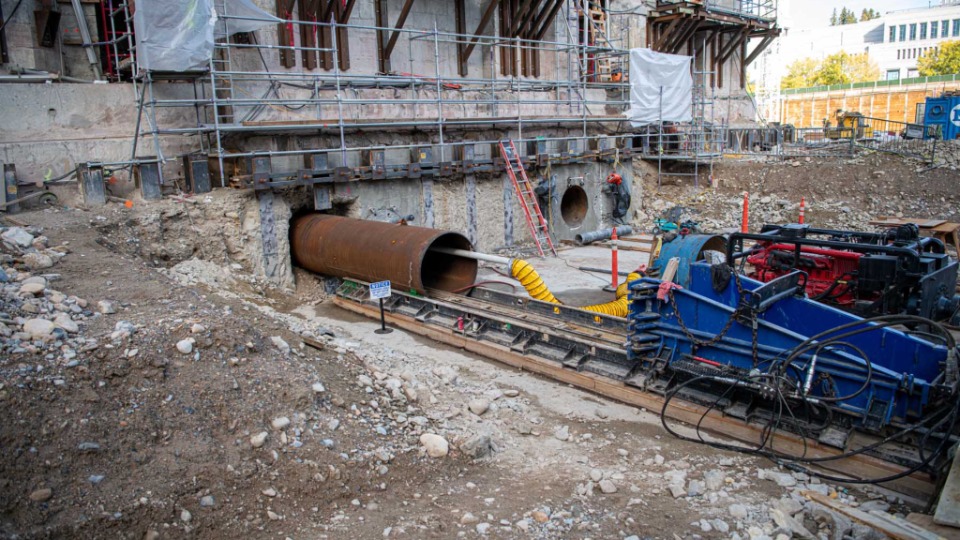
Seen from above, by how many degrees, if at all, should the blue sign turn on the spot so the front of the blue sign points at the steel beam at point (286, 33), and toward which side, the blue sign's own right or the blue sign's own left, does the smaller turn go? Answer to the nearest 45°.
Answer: approximately 180°

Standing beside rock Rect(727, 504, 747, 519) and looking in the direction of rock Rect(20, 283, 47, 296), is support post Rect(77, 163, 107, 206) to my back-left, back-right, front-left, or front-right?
front-right

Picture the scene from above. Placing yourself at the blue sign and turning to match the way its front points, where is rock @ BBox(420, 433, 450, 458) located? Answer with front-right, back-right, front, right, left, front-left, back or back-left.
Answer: front

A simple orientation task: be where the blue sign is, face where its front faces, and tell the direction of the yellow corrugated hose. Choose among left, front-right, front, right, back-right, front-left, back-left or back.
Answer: left

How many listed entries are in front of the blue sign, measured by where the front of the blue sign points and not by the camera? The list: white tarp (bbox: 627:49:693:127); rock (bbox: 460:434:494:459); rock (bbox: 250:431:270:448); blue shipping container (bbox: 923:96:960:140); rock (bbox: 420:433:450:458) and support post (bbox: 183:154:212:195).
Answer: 3

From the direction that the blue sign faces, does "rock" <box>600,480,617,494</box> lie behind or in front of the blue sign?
in front

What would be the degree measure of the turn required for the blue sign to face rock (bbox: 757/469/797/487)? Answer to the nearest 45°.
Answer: approximately 45° to its left

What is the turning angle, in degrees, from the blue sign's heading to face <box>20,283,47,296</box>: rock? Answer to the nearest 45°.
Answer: approximately 45° to its right

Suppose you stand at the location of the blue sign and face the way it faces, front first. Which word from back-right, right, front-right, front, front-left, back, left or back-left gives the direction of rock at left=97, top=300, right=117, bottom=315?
front-right

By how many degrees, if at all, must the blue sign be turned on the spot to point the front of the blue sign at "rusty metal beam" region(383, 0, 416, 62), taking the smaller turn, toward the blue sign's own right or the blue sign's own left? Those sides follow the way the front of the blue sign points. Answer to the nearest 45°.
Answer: approximately 180°

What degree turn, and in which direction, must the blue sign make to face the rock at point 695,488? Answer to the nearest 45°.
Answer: approximately 45° to its left

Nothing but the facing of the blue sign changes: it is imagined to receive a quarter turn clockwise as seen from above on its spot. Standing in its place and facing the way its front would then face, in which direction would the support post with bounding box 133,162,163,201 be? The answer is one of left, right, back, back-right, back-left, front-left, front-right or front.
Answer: front-right

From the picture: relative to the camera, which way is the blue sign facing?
toward the camera

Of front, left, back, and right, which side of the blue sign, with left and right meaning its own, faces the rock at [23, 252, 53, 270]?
right

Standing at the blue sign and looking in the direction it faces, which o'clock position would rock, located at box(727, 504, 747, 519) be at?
The rock is roughly at 11 o'clock from the blue sign.

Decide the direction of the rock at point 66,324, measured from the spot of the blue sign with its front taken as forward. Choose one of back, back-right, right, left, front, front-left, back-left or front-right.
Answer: front-right

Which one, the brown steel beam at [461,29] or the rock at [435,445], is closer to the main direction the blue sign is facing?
the rock

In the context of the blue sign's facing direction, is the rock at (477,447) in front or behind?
in front

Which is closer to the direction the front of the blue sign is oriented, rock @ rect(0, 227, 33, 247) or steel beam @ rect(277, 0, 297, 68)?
the rock
